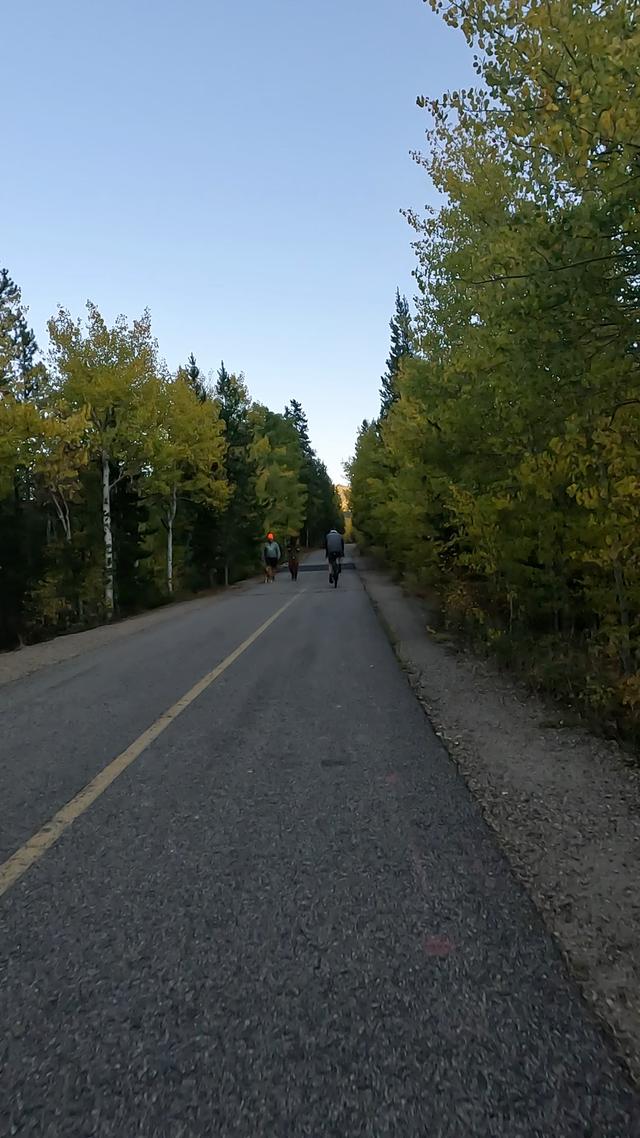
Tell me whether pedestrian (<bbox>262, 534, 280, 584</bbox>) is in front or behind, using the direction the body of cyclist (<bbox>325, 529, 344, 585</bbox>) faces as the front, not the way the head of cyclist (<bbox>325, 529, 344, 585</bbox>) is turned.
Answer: in front

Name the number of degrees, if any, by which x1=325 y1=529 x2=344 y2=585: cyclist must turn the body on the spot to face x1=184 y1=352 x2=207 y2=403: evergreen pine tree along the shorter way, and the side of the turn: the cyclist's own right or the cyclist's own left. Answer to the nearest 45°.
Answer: approximately 45° to the cyclist's own left

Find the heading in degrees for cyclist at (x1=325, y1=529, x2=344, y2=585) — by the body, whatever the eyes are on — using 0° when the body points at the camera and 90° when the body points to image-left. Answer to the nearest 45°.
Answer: approximately 180°
